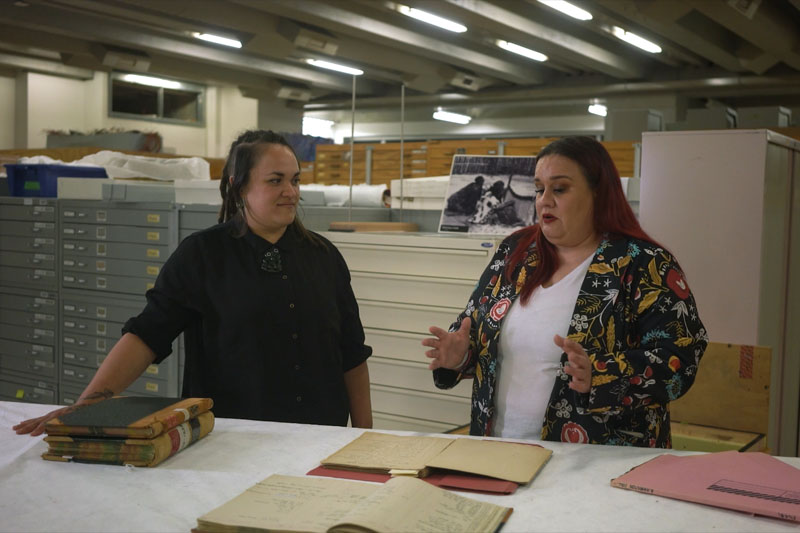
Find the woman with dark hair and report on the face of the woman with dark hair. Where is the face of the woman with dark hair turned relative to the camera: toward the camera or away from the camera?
toward the camera

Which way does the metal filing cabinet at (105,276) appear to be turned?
toward the camera

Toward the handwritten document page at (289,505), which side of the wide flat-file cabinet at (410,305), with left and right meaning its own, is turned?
front

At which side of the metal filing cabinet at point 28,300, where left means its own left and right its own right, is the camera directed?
front

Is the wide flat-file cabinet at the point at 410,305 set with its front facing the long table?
yes

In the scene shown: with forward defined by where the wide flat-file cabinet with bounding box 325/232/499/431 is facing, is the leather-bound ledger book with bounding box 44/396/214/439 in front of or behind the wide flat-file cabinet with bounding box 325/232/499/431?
in front

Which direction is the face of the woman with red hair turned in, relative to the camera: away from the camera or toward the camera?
toward the camera

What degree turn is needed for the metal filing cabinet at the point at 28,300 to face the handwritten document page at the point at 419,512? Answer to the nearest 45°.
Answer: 0° — it already faces it

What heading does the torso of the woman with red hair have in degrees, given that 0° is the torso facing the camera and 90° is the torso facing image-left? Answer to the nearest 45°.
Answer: approximately 45°

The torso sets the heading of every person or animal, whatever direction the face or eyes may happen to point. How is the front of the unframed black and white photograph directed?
toward the camera

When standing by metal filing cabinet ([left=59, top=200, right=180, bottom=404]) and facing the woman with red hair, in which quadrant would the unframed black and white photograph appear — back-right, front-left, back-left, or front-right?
front-left

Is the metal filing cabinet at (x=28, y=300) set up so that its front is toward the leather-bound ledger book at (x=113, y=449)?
yes

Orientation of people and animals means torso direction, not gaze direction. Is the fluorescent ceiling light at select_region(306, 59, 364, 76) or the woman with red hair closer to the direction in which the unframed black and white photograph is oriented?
the woman with red hair
